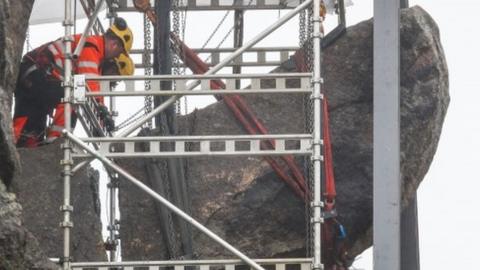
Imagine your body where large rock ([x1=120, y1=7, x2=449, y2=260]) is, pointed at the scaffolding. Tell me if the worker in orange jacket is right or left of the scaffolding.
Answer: right

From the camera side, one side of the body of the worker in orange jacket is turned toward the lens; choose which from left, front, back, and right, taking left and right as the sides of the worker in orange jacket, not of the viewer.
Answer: right

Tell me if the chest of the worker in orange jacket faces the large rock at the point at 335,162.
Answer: yes
